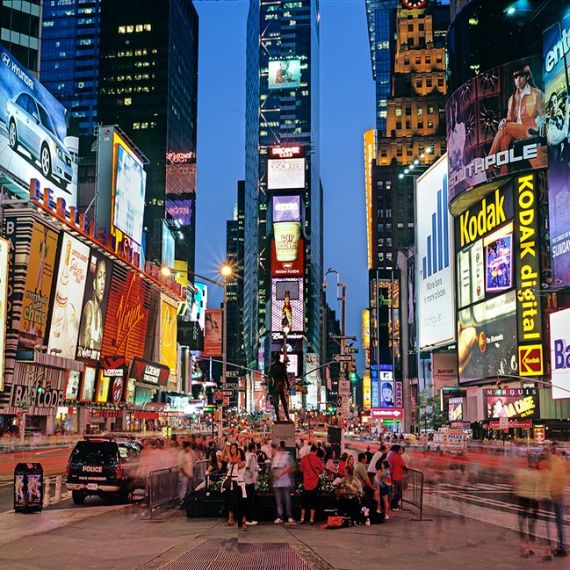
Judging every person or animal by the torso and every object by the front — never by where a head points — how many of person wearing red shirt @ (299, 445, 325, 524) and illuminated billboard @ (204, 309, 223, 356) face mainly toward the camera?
1

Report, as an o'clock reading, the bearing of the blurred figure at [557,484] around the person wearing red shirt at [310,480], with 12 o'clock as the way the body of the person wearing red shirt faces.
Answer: The blurred figure is roughly at 4 o'clock from the person wearing red shirt.

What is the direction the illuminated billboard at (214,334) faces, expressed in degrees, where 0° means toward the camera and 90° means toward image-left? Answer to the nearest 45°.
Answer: approximately 0°

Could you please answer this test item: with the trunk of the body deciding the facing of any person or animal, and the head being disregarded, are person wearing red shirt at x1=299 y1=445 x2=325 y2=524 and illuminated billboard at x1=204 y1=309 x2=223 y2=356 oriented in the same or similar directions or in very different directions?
very different directions

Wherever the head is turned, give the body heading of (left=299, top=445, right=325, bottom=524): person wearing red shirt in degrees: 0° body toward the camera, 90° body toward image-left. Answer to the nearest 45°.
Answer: approximately 180°

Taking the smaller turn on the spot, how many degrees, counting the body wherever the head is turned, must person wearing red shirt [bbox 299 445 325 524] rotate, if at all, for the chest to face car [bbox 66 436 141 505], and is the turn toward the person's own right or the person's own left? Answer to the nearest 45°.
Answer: approximately 45° to the person's own left
